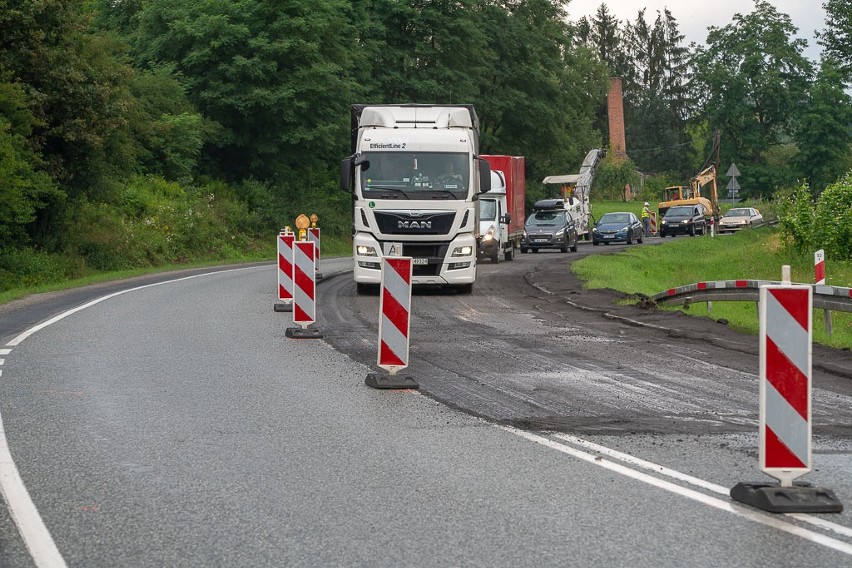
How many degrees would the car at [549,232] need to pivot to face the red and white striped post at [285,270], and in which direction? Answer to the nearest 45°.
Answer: approximately 45° to its left

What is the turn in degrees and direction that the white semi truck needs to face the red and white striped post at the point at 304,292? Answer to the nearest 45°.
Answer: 0° — it already faces it

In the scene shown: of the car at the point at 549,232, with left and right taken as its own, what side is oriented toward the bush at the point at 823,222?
left

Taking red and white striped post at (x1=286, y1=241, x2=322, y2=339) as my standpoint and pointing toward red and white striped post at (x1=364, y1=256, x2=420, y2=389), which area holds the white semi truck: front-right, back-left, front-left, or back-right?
back-left

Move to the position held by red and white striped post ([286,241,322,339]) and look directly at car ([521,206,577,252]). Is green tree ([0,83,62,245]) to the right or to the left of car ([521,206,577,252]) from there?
left

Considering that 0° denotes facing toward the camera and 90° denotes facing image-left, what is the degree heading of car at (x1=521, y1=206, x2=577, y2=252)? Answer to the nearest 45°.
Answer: approximately 45°

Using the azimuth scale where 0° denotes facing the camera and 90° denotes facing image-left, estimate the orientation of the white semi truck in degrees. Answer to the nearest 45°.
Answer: approximately 0°

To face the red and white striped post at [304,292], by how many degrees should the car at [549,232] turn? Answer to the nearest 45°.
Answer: approximately 45° to its left

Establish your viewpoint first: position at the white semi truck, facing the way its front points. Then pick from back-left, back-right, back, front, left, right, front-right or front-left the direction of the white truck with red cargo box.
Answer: back
